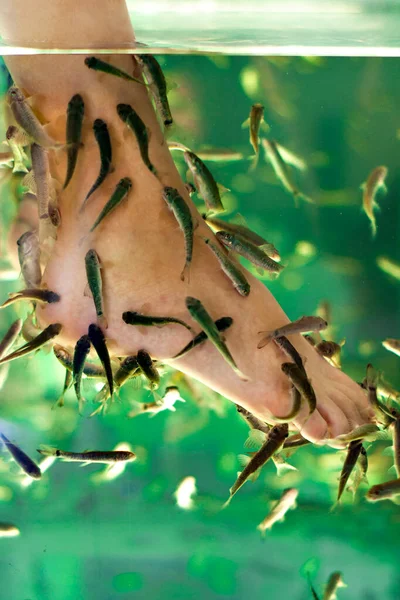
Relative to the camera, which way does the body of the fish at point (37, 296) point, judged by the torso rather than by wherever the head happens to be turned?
to the viewer's right

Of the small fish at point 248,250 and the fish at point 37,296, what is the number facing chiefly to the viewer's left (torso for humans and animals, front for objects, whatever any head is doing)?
1

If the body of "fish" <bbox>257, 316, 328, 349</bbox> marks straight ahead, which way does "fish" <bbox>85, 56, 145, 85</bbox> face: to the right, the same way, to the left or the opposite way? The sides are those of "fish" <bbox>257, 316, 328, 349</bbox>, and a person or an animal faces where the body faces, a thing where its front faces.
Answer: the opposite way

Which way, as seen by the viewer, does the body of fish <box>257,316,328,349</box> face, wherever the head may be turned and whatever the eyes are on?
to the viewer's right

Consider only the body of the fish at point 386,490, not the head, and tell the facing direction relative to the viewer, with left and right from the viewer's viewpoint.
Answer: facing to the left of the viewer

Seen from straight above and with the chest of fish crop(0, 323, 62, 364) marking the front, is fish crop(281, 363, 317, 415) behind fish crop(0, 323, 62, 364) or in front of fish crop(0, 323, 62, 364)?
in front

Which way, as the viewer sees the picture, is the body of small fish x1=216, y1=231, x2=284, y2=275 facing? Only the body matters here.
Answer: to the viewer's left
